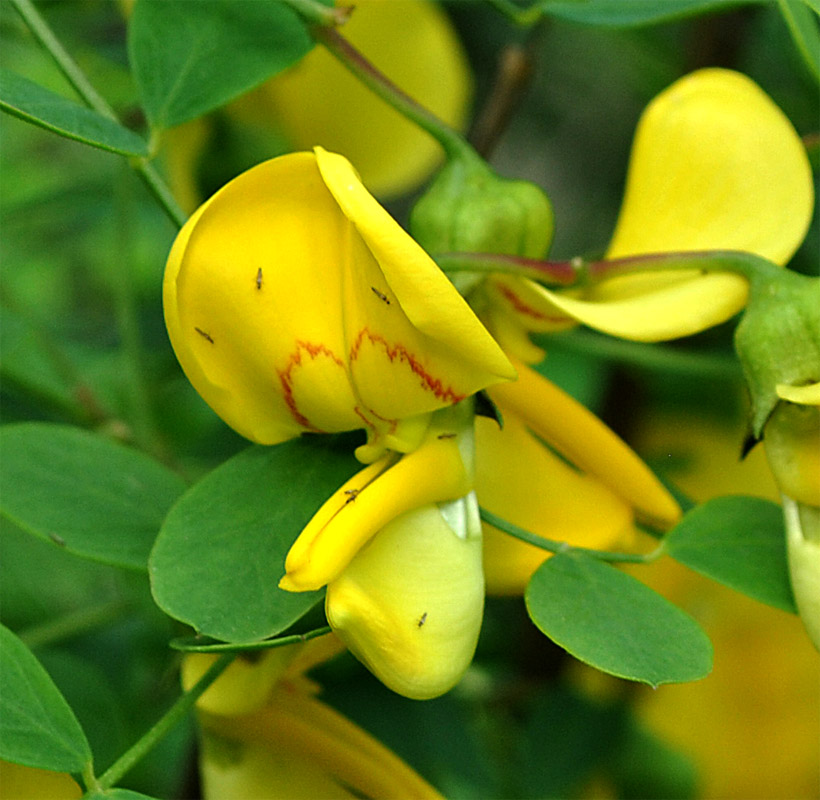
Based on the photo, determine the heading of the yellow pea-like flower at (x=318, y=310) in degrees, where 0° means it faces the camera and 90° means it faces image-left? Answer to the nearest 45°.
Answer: approximately 45°
